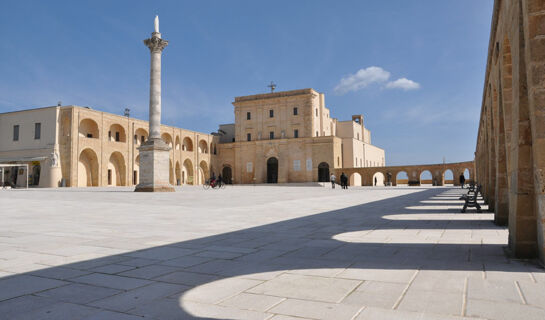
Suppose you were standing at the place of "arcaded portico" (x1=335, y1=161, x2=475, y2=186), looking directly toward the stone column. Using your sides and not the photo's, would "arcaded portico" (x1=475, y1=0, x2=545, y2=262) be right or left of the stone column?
left

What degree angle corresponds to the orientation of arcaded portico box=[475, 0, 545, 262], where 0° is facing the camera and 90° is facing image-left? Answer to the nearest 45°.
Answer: approximately 90°

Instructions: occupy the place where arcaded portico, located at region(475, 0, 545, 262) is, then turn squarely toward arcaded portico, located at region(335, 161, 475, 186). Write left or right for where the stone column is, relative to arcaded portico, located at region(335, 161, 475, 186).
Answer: left

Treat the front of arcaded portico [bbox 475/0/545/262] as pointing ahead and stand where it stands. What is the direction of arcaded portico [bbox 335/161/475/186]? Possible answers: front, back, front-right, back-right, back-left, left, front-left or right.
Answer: right

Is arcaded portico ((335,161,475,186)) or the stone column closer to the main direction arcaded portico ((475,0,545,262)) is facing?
the stone column
